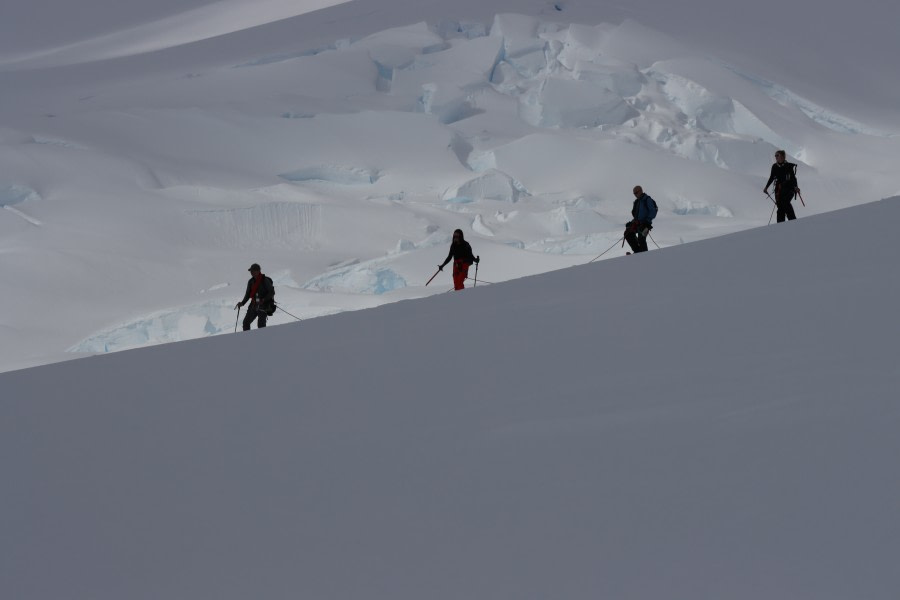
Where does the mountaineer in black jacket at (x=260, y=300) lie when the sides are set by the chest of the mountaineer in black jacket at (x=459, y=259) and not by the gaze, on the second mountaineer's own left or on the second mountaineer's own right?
on the second mountaineer's own right

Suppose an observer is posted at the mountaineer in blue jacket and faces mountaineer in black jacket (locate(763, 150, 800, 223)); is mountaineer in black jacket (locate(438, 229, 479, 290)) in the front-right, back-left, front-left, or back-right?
back-right
